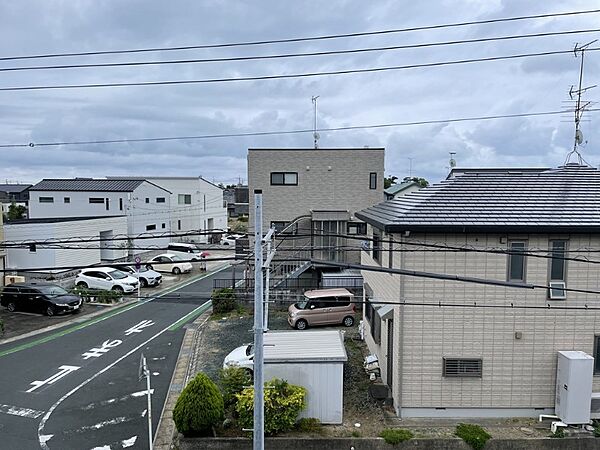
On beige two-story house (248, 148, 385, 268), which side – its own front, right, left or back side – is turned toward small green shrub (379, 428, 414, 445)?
front

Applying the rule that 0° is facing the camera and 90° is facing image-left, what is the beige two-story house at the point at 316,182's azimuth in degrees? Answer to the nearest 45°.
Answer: approximately 0°

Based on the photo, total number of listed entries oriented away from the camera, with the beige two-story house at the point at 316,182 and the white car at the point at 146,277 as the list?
0

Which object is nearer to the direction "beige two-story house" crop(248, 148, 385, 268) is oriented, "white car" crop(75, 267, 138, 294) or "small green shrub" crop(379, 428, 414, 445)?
the small green shrub

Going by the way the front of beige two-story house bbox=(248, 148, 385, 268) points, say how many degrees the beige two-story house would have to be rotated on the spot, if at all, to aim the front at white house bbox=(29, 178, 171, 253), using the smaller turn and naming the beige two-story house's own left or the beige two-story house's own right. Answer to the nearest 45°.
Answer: approximately 135° to the beige two-story house's own right
